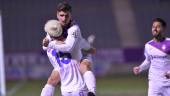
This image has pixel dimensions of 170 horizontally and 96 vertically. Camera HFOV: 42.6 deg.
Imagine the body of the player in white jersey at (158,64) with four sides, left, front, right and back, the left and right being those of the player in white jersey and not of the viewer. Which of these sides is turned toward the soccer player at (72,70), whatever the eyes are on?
front

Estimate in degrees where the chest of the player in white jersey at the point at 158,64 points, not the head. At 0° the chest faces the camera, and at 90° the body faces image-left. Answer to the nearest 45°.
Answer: approximately 45°
